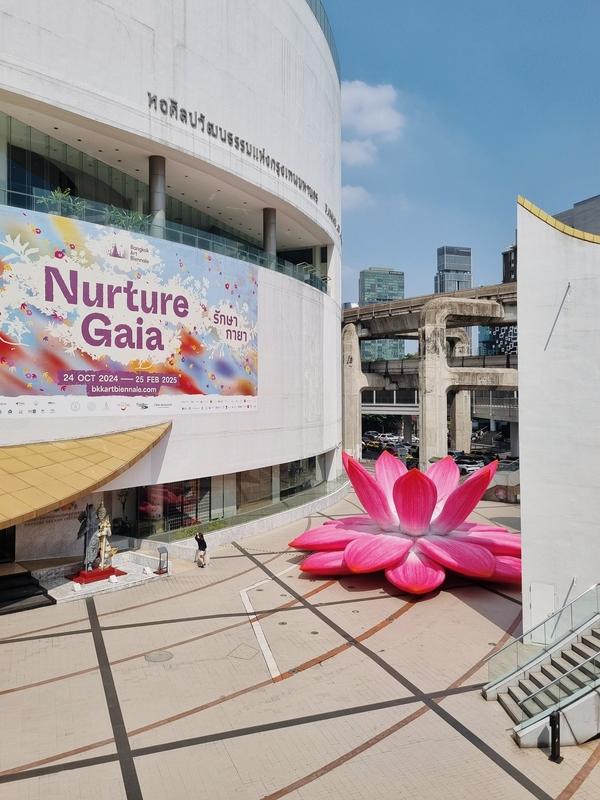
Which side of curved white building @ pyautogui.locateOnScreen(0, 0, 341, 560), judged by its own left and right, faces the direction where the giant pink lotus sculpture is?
front

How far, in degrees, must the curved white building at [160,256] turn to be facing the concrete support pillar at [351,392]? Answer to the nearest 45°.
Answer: approximately 90° to its left

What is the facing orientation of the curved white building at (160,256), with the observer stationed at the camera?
facing the viewer and to the right of the viewer

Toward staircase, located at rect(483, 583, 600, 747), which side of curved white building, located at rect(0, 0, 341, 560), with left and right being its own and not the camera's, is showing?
front

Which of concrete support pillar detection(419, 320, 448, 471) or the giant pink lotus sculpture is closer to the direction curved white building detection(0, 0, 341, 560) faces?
the giant pink lotus sculpture

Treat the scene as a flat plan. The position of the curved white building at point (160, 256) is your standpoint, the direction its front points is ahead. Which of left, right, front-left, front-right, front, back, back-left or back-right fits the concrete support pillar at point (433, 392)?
left
